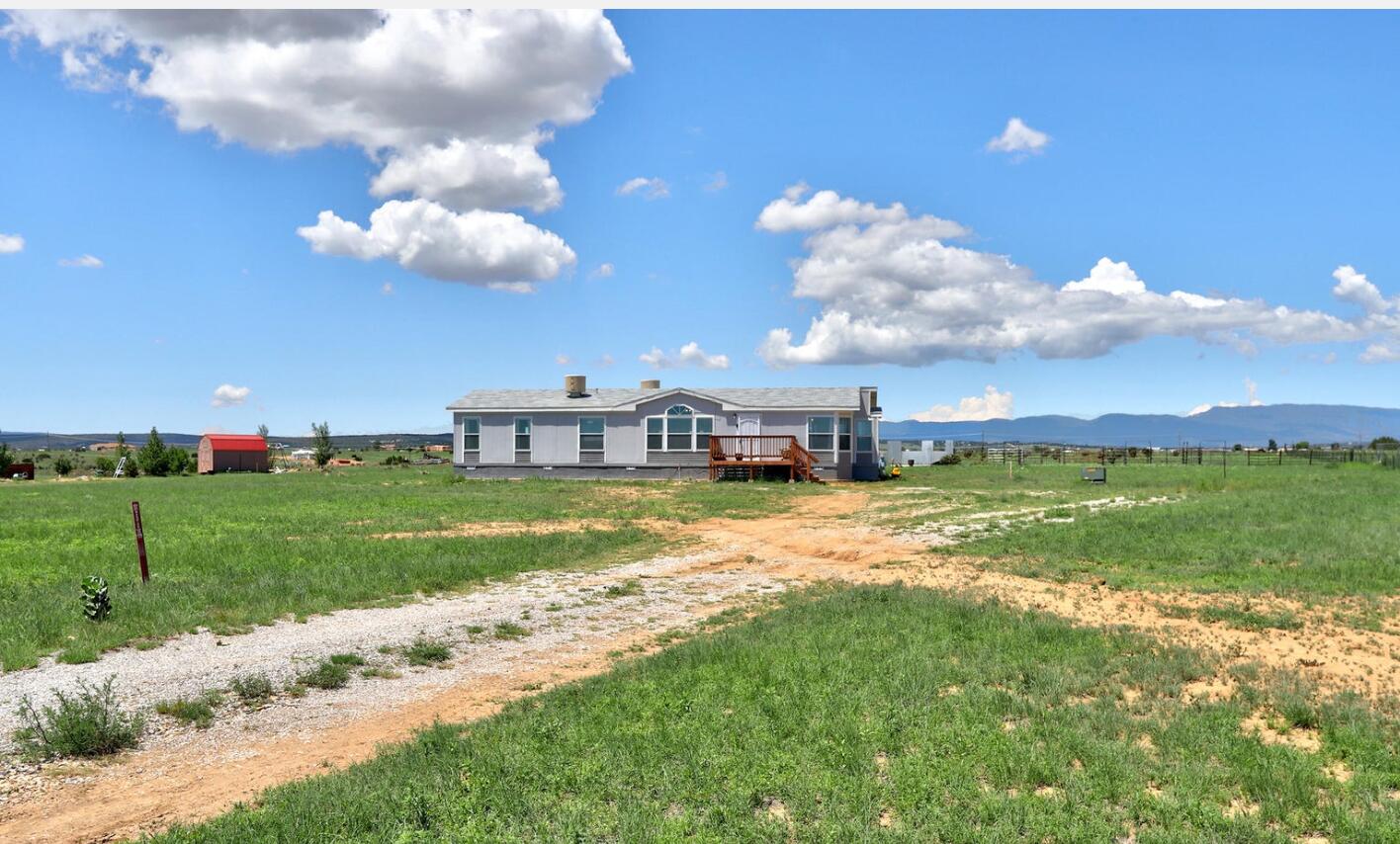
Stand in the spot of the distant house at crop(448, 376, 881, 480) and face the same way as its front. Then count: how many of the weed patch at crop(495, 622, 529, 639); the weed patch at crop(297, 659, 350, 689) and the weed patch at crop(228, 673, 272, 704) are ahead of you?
3

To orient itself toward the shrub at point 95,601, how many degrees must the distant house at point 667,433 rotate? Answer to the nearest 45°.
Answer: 0° — it already faces it

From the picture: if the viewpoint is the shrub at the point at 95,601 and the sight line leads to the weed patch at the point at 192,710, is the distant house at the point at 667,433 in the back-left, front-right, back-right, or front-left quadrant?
back-left

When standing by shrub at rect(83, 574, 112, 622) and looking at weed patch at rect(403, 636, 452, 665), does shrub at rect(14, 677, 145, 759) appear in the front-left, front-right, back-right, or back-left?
front-right

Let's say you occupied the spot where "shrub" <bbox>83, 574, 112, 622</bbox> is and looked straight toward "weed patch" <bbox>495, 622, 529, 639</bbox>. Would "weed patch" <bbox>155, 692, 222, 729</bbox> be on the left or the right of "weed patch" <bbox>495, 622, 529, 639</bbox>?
right

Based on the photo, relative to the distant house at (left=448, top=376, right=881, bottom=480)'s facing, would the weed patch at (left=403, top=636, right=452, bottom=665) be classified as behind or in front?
in front

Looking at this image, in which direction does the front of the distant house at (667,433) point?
toward the camera

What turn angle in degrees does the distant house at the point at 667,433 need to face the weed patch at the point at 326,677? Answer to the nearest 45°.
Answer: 0° — it already faces it

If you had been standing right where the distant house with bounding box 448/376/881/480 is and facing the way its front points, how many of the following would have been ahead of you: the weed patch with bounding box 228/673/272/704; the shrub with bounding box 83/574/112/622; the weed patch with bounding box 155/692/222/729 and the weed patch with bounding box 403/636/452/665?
4

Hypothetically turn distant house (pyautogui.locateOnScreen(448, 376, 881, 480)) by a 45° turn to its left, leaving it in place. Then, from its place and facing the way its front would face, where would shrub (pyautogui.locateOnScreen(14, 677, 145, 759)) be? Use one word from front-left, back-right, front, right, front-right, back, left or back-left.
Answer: front-right

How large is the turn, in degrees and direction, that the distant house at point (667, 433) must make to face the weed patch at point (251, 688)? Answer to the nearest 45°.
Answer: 0° — it already faces it

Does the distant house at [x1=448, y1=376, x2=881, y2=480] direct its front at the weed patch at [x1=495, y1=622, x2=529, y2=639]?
yes

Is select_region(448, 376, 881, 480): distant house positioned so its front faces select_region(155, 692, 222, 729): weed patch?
yes
